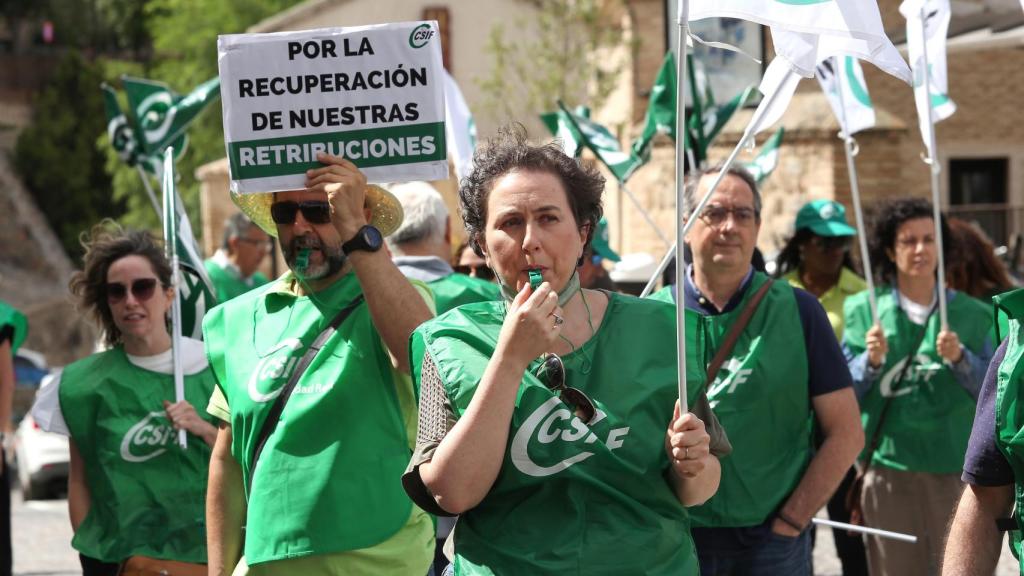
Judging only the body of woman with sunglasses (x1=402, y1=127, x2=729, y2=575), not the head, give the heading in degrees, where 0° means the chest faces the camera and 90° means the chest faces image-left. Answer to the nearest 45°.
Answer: approximately 0°

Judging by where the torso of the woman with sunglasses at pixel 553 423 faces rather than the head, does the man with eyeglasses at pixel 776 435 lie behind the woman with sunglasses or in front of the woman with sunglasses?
behind
